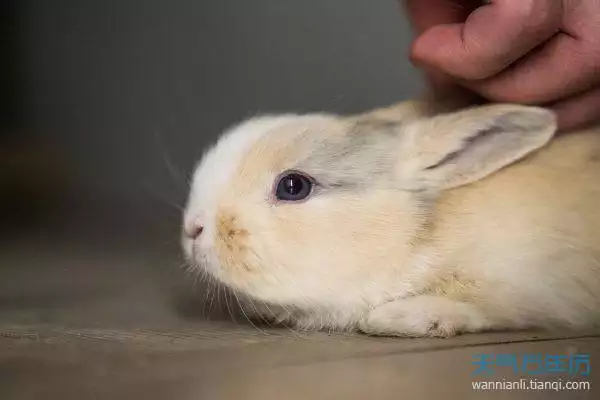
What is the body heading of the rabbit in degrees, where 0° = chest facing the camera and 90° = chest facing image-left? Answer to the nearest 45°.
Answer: approximately 90°
